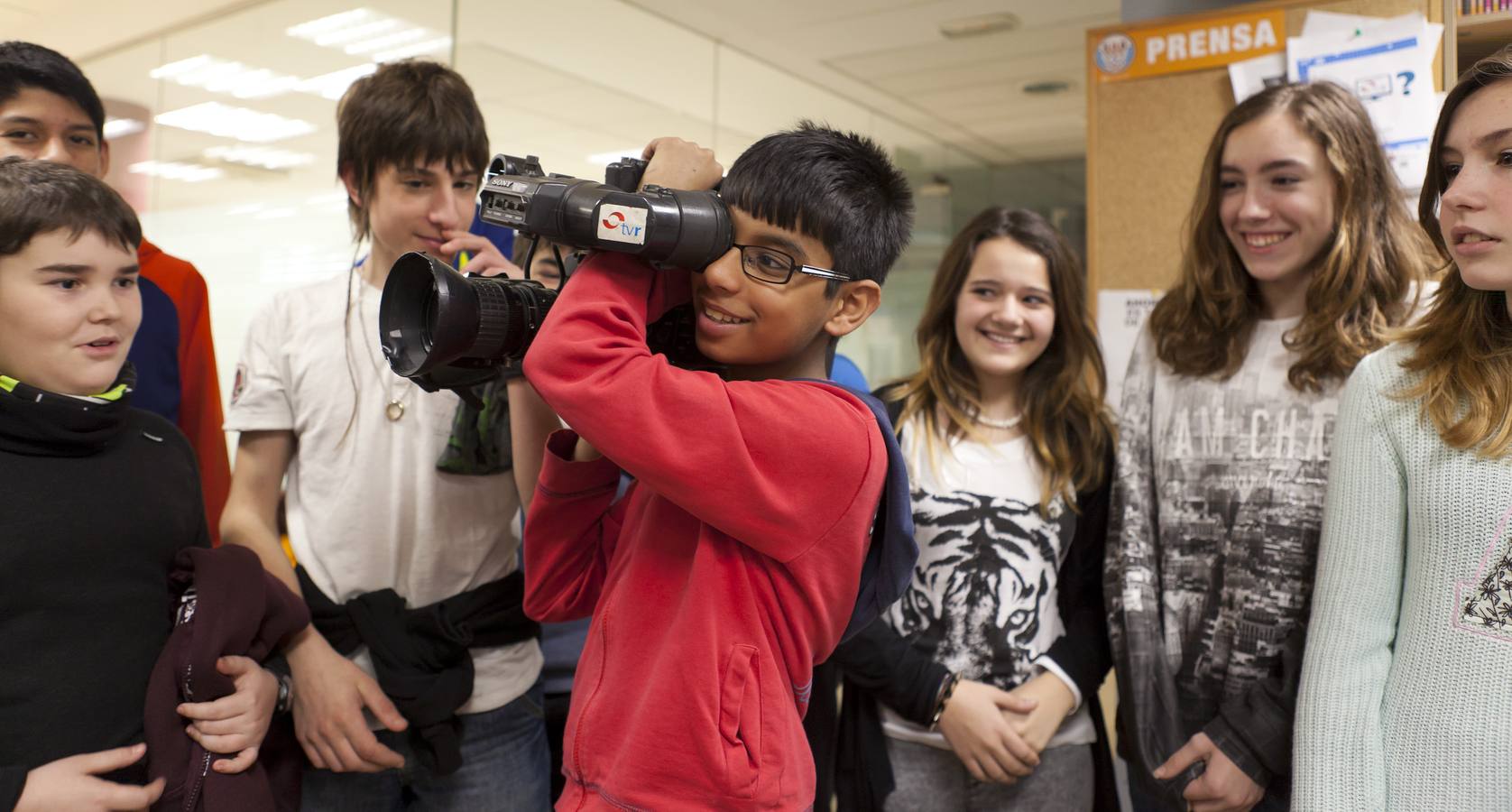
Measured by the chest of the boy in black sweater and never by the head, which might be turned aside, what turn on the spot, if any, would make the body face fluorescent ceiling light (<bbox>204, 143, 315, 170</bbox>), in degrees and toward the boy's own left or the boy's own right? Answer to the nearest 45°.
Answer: approximately 135° to the boy's own left

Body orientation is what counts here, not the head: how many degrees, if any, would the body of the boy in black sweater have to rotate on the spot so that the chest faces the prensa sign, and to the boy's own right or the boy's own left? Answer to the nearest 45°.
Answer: approximately 45° to the boy's own left

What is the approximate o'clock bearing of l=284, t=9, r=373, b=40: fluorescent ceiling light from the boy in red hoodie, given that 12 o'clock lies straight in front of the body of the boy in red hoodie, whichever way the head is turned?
The fluorescent ceiling light is roughly at 2 o'clock from the boy in red hoodie.

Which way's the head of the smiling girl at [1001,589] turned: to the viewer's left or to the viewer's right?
to the viewer's left

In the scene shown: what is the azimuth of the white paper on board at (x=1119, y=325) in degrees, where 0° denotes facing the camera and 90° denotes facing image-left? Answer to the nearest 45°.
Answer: approximately 0°

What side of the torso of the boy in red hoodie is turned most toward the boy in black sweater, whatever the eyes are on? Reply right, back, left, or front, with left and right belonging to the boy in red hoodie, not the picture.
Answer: front

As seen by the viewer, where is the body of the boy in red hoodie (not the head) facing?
to the viewer's left

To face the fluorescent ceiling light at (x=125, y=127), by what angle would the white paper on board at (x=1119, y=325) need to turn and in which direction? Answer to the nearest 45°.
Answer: approximately 90° to its right

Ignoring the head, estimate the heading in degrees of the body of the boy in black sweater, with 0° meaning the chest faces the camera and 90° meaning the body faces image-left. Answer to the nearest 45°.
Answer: approximately 315°

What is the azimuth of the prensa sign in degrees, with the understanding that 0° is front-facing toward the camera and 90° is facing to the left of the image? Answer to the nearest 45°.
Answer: approximately 0°

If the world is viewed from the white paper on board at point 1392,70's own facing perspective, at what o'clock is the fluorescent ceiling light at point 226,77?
The fluorescent ceiling light is roughly at 3 o'clock from the white paper on board.

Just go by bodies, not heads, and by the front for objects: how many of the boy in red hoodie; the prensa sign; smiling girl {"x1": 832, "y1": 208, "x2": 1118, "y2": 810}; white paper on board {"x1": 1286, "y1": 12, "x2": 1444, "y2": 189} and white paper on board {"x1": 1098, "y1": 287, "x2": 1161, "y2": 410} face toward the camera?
4
